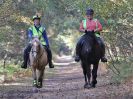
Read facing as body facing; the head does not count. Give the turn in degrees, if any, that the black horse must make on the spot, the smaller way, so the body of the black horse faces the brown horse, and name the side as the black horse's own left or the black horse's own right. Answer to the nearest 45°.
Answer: approximately 90° to the black horse's own right

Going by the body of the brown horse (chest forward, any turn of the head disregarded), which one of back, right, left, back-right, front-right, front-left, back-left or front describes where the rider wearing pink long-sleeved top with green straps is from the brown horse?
left

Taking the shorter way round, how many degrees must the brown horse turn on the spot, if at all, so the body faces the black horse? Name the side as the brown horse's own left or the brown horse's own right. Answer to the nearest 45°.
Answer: approximately 90° to the brown horse's own left

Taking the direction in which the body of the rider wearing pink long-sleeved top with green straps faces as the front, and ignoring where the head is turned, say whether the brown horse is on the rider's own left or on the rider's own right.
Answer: on the rider's own right

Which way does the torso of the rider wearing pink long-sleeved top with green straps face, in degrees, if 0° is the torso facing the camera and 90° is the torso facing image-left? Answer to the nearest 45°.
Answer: approximately 0°

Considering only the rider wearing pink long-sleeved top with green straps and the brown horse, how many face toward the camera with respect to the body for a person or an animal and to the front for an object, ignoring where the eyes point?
2

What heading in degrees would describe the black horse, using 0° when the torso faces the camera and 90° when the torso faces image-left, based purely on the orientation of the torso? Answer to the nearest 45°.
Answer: approximately 0°
